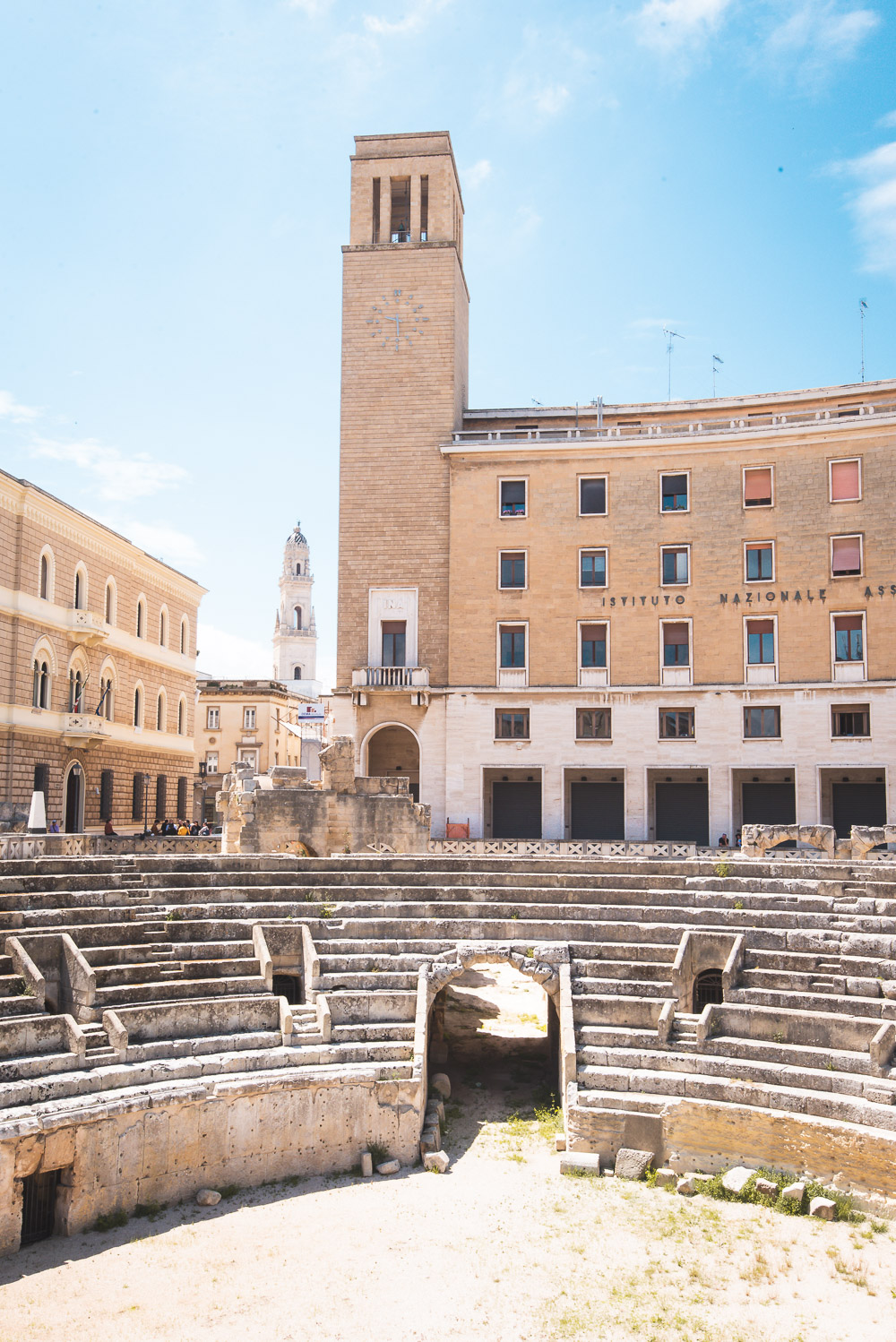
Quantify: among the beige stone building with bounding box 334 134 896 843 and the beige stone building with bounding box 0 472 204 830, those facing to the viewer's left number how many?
0

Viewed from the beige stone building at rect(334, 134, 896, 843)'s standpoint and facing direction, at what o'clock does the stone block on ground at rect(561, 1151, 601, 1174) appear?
The stone block on ground is roughly at 12 o'clock from the beige stone building.

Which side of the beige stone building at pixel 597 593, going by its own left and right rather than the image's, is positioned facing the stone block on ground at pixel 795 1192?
front

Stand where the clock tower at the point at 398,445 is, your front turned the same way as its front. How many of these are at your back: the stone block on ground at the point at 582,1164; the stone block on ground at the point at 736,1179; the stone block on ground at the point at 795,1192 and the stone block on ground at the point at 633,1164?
0

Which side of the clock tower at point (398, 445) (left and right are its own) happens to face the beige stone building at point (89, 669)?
right

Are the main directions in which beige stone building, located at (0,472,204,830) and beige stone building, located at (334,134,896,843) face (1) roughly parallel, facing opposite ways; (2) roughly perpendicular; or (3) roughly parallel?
roughly perpendicular

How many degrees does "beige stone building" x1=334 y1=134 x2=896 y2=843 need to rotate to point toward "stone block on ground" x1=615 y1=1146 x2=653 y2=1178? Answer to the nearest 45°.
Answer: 0° — it already faces it

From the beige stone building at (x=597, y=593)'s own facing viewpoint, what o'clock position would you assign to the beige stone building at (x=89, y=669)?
the beige stone building at (x=89, y=669) is roughly at 3 o'clock from the beige stone building at (x=597, y=593).

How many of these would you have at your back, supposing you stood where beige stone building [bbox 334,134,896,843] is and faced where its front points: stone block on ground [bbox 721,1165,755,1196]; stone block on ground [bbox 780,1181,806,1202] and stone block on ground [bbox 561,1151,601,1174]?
0

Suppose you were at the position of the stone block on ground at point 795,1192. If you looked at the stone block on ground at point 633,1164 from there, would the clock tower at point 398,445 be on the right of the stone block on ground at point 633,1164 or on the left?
right

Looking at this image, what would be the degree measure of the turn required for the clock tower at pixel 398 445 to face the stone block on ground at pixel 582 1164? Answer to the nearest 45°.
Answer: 0° — it already faces it

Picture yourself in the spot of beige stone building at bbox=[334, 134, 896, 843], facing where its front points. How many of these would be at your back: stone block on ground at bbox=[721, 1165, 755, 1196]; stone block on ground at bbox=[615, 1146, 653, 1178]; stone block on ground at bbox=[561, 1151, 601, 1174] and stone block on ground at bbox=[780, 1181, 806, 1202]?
0

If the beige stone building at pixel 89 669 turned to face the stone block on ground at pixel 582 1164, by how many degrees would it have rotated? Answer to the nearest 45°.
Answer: approximately 45° to its right

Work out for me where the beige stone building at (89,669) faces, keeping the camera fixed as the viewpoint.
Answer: facing the viewer and to the right of the viewer

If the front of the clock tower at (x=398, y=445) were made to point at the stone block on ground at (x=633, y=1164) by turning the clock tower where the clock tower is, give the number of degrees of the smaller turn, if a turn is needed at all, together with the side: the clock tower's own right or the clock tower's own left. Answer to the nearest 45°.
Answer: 0° — it already faces it

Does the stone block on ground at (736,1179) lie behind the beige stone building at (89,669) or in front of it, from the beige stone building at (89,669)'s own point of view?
in front

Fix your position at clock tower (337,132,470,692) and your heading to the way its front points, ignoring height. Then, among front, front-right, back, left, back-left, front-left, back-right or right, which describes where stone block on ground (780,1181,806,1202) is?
front

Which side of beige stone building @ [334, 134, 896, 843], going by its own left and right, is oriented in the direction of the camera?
front

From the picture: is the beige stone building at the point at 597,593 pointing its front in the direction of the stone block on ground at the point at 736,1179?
yes

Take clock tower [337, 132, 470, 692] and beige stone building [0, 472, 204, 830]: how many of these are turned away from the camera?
0
